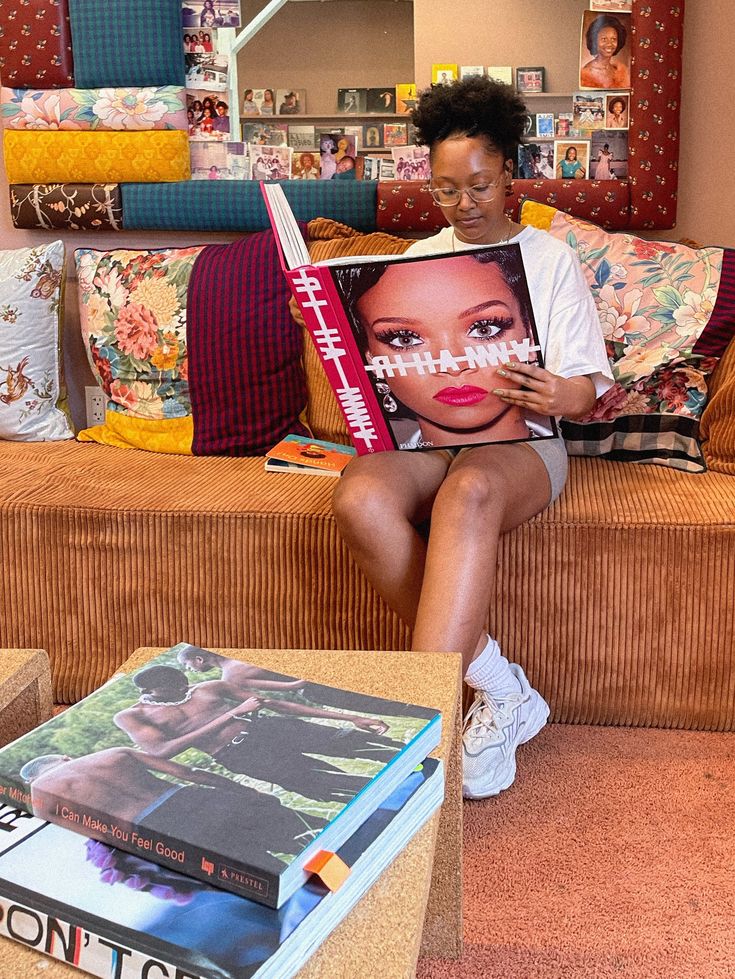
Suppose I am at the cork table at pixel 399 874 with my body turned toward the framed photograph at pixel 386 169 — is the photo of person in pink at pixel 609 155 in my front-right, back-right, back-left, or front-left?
front-right

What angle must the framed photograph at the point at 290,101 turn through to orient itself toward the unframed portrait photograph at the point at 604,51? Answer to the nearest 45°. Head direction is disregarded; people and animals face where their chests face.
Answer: approximately 90° to its left

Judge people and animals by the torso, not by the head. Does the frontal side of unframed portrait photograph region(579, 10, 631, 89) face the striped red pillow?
no

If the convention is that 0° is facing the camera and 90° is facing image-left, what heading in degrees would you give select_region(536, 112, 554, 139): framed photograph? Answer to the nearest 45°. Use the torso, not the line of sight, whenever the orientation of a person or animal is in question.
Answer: approximately 0°

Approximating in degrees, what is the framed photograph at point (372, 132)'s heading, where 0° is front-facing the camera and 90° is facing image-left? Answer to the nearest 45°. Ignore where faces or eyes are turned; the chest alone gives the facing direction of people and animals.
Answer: approximately 0°

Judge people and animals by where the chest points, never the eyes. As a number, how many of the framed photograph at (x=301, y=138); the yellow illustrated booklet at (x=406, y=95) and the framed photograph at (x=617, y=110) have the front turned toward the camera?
3

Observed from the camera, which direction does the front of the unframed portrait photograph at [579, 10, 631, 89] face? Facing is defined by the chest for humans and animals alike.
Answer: facing the viewer

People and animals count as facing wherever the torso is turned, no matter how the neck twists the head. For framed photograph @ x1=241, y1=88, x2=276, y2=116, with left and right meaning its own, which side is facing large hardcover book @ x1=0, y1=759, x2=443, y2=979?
front

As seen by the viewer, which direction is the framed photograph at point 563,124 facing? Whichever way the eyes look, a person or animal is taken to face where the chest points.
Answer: toward the camera

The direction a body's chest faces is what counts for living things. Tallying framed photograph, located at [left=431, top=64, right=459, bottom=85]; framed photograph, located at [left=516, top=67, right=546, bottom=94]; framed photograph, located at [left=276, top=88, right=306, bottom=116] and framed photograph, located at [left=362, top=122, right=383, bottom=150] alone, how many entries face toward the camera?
4

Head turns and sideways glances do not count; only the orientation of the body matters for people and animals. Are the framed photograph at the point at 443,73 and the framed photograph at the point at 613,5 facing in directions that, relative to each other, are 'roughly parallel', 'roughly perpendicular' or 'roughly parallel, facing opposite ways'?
roughly parallel

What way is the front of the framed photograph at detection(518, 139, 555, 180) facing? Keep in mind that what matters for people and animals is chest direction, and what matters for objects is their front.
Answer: toward the camera

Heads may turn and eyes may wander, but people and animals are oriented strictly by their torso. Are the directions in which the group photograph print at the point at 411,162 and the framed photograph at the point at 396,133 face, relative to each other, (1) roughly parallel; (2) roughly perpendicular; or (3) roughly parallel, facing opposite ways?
roughly parallel

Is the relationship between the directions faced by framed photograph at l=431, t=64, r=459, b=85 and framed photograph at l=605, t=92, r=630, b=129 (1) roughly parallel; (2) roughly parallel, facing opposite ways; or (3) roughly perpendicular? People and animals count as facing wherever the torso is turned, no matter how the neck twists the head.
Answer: roughly parallel

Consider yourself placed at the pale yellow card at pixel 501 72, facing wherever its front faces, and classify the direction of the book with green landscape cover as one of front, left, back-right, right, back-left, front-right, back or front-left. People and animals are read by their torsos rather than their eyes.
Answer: front
